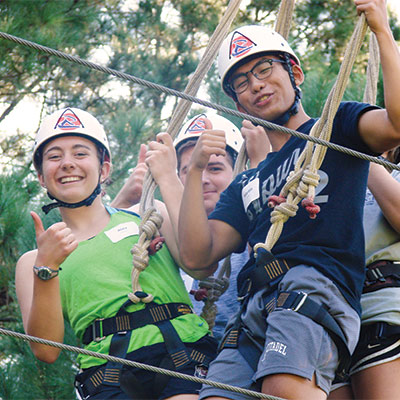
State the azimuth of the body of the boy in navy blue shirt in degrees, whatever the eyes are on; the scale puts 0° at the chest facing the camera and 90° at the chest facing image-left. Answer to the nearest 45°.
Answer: approximately 45°

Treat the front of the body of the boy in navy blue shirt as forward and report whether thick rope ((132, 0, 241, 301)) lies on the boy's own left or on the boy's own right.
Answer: on the boy's own right

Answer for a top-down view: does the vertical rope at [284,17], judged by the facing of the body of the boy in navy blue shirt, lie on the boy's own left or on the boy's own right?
on the boy's own right
